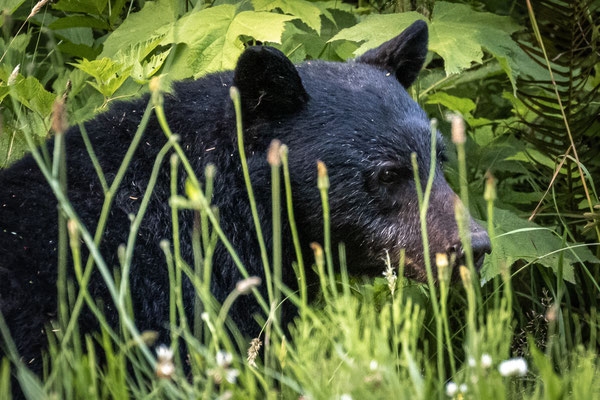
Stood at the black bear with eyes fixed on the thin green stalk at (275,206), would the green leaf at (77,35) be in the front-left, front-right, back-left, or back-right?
back-right

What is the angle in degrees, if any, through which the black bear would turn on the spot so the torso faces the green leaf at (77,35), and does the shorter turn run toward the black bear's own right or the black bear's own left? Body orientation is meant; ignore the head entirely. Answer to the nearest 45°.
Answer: approximately 135° to the black bear's own left

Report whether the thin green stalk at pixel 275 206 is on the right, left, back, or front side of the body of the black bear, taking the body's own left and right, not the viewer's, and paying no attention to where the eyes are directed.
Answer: right

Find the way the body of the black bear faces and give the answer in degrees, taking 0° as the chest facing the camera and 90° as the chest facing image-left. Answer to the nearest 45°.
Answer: approximately 270°

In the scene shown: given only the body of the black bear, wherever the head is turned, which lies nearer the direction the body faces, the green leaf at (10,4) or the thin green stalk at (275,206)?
the thin green stalk

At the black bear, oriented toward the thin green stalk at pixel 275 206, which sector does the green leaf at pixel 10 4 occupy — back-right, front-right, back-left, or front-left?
back-right
